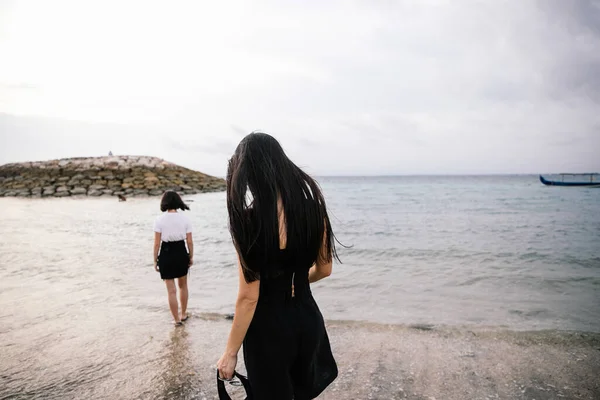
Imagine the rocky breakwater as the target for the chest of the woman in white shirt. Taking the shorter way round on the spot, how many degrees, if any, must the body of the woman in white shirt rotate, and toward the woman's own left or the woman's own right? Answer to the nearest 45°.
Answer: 0° — they already face it

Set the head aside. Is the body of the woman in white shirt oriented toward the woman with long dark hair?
no

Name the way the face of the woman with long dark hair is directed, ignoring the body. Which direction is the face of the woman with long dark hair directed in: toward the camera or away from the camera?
away from the camera

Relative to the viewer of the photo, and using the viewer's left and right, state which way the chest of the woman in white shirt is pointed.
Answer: facing away from the viewer

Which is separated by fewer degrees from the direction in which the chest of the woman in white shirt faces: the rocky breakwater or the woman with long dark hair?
the rocky breakwater

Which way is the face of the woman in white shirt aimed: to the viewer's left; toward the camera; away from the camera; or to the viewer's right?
away from the camera
